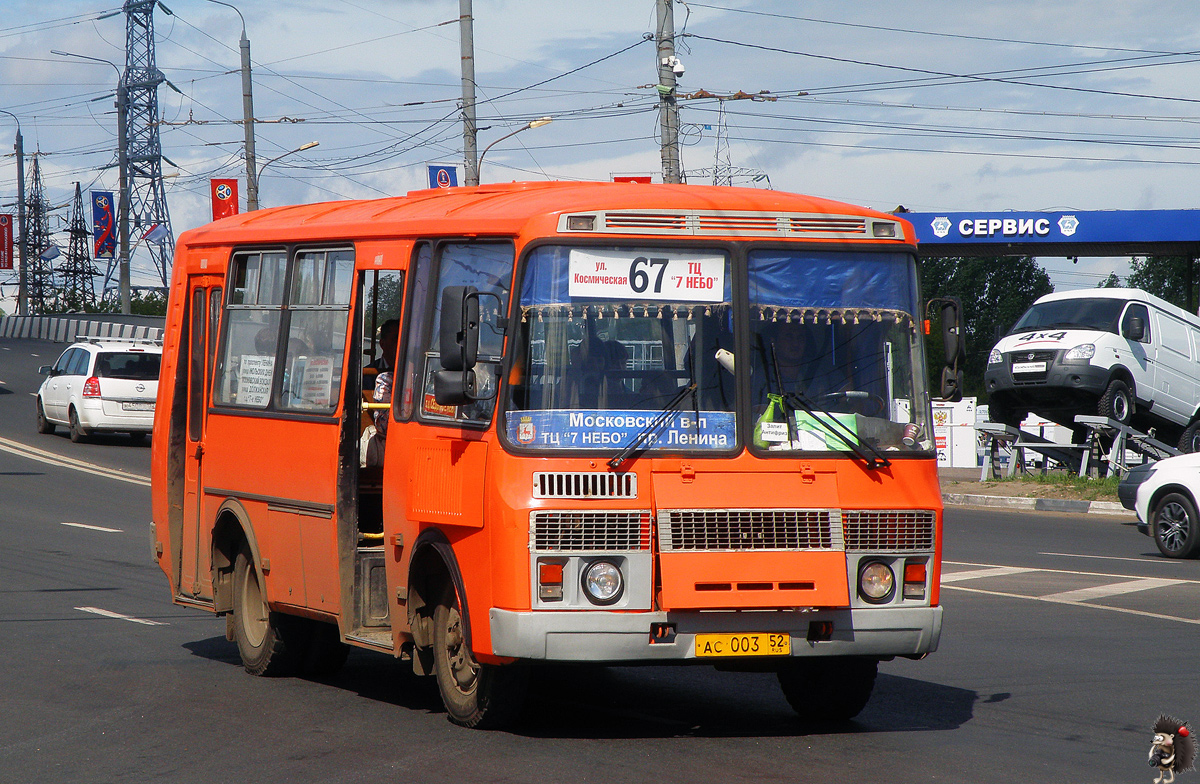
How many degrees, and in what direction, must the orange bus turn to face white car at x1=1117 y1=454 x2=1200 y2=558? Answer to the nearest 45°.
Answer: approximately 90° to its left

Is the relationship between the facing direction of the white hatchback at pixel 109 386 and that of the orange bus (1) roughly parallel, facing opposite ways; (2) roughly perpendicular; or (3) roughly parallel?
roughly parallel, facing opposite ways

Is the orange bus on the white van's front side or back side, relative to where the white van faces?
on the front side

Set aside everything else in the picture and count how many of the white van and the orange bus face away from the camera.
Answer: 0

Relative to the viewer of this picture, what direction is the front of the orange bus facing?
facing the viewer and to the right of the viewer

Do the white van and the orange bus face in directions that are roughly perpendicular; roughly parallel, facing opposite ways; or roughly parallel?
roughly perpendicular

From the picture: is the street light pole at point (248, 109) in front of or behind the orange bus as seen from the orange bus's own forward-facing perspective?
behind

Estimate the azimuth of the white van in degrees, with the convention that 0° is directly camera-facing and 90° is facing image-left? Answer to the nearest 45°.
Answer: approximately 45°

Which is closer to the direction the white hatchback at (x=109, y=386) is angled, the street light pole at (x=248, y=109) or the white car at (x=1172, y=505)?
the street light pole

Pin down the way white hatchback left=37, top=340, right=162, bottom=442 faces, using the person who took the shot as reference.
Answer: facing away from the viewer and to the left of the viewer

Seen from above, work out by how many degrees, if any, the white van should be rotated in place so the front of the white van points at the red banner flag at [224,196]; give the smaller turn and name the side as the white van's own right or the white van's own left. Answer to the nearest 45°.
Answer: approximately 45° to the white van's own right

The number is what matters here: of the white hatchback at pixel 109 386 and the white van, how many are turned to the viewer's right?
0

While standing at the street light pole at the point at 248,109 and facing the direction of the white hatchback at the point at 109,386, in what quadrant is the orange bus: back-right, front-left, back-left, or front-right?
front-left
